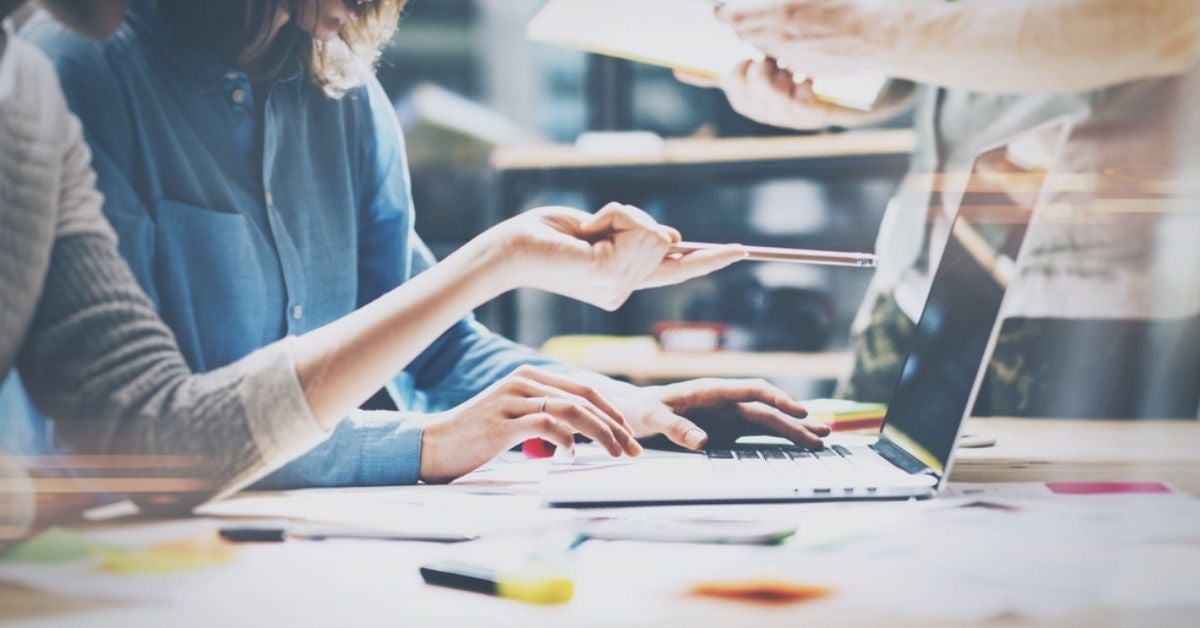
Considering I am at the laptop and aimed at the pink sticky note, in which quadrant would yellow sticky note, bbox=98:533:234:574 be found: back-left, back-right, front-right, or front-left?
back-right

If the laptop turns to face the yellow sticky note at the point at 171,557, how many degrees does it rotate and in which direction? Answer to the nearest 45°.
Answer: approximately 45° to its left

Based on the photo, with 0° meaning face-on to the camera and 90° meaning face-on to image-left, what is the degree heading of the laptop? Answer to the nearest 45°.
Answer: approximately 90°
